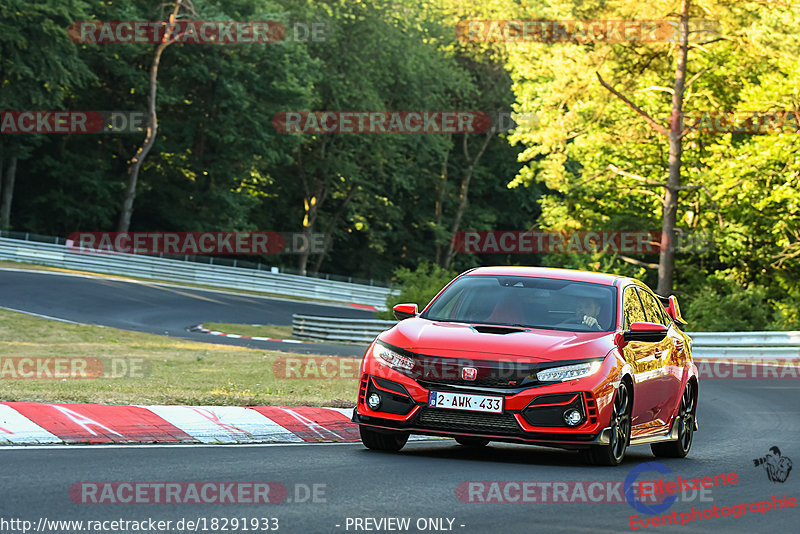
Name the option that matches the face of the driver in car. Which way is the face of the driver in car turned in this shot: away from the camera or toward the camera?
toward the camera

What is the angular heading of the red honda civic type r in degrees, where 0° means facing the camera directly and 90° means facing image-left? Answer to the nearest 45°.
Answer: approximately 45°

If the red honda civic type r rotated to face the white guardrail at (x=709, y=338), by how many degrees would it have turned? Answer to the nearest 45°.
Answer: approximately 135° to its right

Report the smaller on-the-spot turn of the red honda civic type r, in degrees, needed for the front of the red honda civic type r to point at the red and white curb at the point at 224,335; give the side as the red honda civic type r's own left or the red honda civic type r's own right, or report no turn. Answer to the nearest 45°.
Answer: approximately 135° to the red honda civic type r's own right

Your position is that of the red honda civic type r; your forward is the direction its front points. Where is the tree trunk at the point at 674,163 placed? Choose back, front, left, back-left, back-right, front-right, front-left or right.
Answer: back-right
